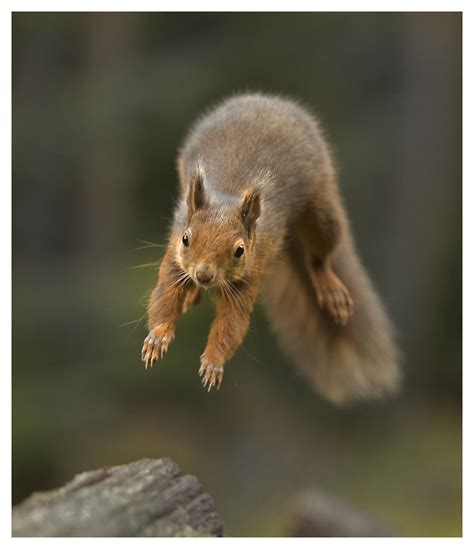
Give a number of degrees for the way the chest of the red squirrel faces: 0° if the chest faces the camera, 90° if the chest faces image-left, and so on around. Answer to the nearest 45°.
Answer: approximately 45°

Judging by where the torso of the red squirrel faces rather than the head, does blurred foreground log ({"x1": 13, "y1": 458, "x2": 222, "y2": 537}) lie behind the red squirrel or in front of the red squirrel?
in front

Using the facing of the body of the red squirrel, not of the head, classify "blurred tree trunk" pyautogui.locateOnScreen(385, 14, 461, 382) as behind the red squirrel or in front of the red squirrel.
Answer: behind
